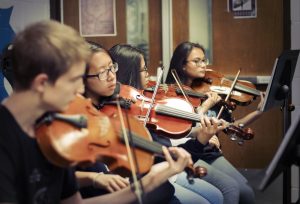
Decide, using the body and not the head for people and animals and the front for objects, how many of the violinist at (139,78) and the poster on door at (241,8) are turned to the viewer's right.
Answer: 1

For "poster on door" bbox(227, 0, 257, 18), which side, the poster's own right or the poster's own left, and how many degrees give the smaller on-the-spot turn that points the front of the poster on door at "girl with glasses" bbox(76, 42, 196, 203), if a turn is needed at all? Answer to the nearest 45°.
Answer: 0° — it already faces them

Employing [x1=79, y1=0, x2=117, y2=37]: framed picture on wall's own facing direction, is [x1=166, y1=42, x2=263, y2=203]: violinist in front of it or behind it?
in front

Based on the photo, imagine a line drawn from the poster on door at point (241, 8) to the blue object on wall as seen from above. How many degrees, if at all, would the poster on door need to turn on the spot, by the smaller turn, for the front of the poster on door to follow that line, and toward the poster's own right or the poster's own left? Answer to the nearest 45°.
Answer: approximately 90° to the poster's own right

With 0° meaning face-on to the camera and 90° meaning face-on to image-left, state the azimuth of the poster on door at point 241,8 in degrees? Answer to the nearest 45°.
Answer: approximately 0°

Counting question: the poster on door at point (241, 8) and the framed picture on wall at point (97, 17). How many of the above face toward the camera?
2

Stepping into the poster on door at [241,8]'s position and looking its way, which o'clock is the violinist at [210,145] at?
The violinist is roughly at 12 o'clock from the poster on door.

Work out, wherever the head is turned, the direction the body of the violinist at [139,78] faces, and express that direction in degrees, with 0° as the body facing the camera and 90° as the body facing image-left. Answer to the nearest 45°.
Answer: approximately 270°

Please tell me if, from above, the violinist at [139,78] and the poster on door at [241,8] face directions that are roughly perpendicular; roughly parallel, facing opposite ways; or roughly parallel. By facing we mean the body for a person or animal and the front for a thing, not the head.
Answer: roughly perpendicular
